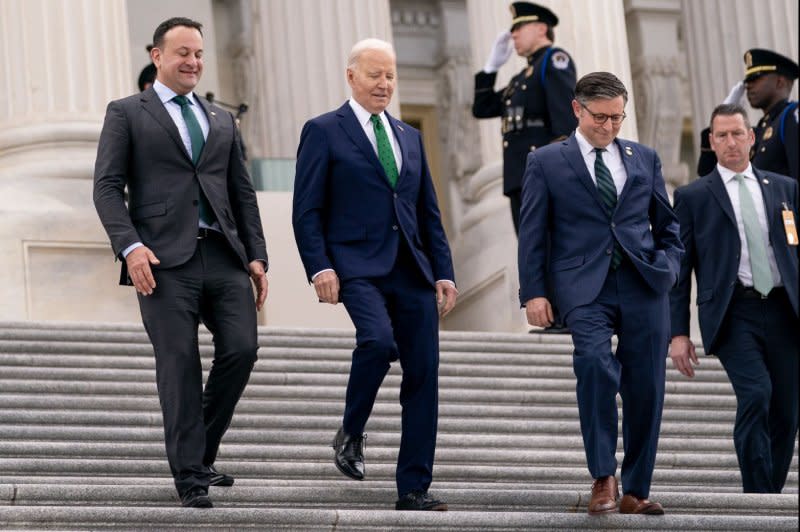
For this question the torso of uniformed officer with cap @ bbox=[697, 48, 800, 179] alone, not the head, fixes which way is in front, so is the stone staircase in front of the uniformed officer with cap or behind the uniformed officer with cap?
in front

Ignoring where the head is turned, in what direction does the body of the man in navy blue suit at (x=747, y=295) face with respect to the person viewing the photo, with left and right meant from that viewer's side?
facing the viewer

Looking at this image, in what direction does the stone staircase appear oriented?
toward the camera

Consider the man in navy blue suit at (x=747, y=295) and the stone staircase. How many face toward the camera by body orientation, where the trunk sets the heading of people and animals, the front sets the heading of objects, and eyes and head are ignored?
2

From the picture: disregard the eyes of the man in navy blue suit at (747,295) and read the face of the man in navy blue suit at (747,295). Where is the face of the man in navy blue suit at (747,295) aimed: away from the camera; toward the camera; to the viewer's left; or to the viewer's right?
toward the camera

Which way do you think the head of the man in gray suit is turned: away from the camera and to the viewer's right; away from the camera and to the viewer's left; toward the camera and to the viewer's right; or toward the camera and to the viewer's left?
toward the camera and to the viewer's right

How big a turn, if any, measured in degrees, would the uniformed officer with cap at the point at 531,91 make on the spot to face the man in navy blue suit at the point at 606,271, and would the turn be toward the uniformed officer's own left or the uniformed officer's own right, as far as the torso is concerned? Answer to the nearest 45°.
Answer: approximately 45° to the uniformed officer's own left
